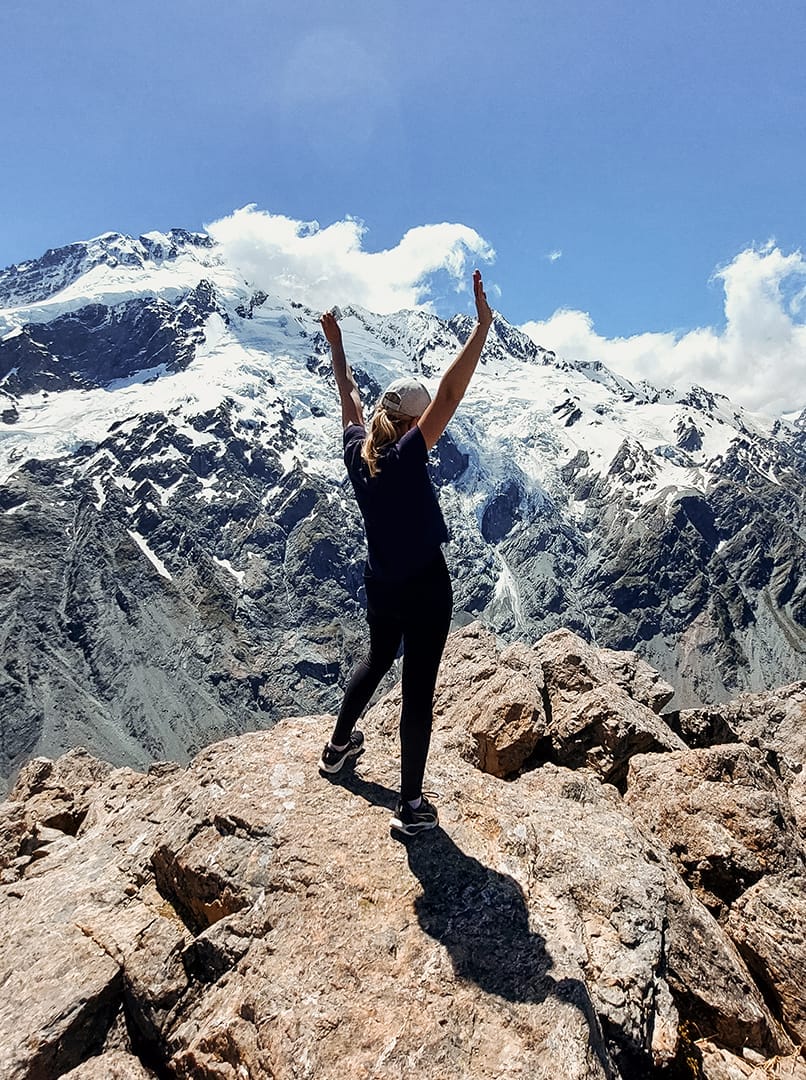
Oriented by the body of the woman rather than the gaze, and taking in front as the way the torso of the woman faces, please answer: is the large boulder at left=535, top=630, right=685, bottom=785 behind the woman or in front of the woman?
in front

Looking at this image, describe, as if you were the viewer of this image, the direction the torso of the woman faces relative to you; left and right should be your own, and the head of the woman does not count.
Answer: facing away from the viewer and to the right of the viewer

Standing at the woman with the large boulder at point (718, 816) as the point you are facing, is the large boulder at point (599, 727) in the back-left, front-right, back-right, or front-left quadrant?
front-left
